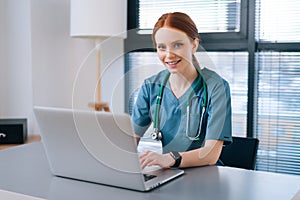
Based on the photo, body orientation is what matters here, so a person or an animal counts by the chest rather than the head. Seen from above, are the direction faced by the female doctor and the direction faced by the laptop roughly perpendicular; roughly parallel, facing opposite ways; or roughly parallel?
roughly parallel, facing opposite ways

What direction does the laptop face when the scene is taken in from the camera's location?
facing away from the viewer and to the right of the viewer

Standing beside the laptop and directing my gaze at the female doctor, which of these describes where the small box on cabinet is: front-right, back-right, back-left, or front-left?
front-left

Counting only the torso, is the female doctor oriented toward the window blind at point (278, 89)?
no

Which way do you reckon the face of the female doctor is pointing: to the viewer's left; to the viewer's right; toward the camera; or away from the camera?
toward the camera

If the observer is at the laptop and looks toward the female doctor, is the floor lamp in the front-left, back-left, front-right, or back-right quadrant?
front-left

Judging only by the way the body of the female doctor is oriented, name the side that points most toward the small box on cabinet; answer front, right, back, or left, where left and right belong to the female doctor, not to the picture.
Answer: right
